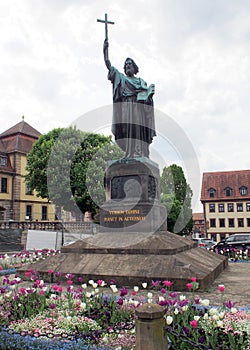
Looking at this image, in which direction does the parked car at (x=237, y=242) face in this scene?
to the viewer's left

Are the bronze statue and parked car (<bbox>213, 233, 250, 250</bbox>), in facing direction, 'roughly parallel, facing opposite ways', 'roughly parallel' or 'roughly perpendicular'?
roughly perpendicular

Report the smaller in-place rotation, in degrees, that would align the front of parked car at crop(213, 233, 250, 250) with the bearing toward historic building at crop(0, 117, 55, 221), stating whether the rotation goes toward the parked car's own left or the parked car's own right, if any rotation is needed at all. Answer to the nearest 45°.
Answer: approximately 45° to the parked car's own right

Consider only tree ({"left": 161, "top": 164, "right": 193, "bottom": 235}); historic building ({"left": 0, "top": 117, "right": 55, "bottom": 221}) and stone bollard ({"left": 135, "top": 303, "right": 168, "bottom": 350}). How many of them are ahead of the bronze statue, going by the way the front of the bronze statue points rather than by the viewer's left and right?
1

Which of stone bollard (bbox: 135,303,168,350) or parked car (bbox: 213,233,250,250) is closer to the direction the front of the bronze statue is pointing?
the stone bollard

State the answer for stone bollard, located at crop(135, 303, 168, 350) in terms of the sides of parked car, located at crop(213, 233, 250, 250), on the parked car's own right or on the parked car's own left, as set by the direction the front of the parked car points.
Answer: on the parked car's own left

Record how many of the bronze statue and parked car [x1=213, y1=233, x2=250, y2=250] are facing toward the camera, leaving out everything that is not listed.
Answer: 1

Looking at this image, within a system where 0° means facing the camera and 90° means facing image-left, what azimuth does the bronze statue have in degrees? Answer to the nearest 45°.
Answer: approximately 0°
